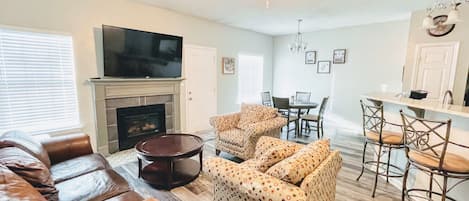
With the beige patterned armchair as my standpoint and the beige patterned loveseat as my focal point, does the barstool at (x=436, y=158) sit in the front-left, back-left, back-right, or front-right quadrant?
front-left

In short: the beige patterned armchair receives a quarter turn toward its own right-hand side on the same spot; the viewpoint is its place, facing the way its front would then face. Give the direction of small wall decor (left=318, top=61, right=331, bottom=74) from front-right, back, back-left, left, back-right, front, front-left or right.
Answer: right

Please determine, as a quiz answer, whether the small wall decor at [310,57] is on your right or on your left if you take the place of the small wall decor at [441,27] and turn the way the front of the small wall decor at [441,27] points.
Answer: on your right

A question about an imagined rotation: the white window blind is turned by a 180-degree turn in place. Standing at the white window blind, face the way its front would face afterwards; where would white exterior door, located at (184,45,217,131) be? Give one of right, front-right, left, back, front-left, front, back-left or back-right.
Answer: back-right

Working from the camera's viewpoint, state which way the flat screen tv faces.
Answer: facing the viewer and to the right of the viewer

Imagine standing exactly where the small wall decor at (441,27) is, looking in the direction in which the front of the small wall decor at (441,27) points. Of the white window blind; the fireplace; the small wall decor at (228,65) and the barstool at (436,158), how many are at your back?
0

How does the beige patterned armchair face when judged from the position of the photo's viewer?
facing the viewer and to the left of the viewer

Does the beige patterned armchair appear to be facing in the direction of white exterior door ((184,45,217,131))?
no

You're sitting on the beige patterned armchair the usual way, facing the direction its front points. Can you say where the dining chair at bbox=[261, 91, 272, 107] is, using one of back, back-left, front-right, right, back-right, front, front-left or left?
back-right

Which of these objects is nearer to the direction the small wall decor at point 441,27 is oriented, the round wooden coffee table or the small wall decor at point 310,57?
the round wooden coffee table

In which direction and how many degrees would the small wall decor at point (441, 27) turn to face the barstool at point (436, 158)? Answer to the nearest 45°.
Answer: approximately 45° to its left

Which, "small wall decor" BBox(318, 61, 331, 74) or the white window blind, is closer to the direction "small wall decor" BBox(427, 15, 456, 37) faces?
the white window blind

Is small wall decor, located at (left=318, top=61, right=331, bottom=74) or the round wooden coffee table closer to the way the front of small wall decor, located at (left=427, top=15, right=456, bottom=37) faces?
the round wooden coffee table

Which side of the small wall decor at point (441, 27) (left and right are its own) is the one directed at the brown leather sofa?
front

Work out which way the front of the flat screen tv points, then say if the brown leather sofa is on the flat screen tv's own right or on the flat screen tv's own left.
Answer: on the flat screen tv's own right

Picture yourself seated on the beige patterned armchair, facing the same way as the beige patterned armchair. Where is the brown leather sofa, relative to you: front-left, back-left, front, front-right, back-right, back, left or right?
front

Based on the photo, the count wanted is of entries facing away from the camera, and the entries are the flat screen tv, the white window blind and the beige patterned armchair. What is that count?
0

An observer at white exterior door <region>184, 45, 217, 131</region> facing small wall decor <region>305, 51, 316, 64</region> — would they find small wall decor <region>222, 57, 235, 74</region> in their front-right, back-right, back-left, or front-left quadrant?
front-left

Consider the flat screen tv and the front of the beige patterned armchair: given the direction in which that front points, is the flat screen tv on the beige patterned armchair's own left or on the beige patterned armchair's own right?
on the beige patterned armchair's own right
